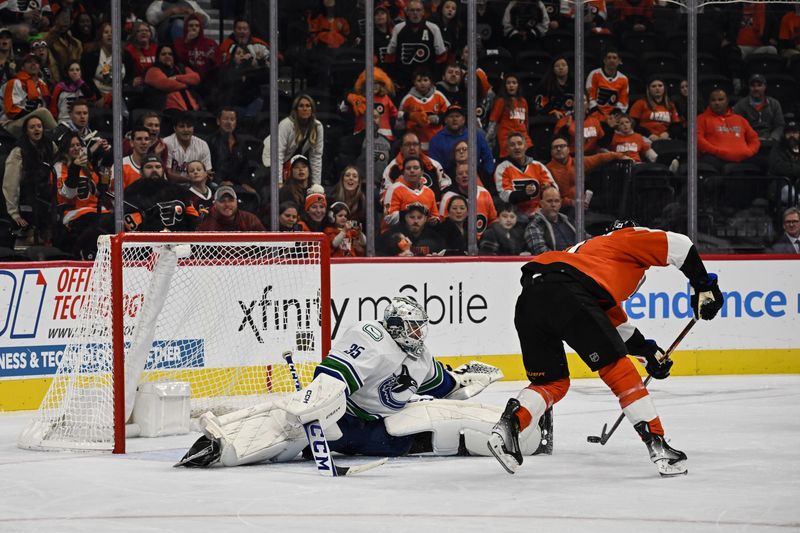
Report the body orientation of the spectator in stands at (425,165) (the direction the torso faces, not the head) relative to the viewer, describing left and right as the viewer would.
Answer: facing the viewer

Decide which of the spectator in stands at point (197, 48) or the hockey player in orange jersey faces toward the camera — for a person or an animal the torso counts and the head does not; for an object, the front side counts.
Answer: the spectator in stands

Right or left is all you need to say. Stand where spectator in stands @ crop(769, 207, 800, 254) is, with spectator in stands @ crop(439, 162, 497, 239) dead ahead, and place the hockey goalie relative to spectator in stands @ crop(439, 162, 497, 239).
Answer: left

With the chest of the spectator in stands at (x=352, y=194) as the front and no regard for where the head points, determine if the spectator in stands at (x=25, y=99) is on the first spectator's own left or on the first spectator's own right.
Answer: on the first spectator's own right

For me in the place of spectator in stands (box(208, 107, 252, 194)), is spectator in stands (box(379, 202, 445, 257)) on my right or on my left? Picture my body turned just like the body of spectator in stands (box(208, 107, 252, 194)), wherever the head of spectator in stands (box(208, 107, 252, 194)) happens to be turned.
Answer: on my left

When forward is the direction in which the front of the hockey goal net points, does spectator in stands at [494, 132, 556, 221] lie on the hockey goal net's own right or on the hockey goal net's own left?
on the hockey goal net's own left

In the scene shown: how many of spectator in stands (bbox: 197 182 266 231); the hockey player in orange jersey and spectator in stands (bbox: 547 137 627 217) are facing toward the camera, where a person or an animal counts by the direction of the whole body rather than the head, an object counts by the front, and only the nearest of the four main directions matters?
2

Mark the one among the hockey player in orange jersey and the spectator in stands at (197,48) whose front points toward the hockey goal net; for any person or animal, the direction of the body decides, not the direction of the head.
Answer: the spectator in stands

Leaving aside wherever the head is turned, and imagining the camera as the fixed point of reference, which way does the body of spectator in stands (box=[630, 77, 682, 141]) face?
toward the camera

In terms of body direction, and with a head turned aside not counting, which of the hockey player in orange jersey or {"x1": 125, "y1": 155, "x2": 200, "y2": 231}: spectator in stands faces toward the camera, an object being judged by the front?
the spectator in stands

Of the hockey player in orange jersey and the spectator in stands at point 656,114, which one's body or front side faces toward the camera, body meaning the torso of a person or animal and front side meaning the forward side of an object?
the spectator in stands

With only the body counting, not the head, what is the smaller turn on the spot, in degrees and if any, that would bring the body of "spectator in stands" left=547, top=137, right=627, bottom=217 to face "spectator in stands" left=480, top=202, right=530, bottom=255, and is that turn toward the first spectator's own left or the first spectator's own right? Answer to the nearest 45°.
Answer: approximately 45° to the first spectator's own right

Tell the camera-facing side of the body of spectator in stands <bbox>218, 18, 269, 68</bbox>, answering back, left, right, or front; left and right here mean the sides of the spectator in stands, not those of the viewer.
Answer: front

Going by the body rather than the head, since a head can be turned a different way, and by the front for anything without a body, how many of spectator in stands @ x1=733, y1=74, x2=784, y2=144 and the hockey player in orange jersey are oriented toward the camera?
1

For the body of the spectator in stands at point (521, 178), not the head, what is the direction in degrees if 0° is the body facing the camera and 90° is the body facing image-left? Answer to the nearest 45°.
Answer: approximately 0°
